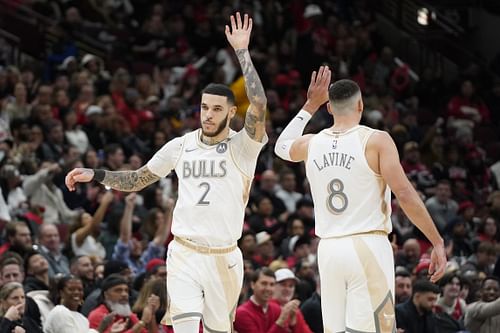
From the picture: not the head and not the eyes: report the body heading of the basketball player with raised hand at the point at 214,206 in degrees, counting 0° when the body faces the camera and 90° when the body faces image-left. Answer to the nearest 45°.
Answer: approximately 45°

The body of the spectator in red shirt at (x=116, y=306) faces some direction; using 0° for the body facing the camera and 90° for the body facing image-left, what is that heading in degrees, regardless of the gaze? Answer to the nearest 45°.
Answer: approximately 315°

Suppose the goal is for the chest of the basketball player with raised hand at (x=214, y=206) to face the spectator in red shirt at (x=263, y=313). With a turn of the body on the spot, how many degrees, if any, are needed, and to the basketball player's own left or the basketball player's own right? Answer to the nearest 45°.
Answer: approximately 135° to the basketball player's own right

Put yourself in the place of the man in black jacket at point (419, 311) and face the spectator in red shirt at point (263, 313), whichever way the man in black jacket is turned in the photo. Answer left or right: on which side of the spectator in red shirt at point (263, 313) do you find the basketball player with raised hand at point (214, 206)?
left

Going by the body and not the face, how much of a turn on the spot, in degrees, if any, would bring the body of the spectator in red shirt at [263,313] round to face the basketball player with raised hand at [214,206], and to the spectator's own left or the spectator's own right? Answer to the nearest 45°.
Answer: approximately 45° to the spectator's own right

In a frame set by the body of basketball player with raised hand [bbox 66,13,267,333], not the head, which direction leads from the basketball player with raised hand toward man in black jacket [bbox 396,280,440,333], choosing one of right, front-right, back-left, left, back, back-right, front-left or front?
back
